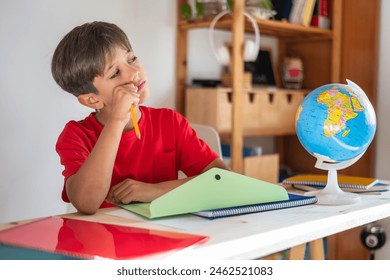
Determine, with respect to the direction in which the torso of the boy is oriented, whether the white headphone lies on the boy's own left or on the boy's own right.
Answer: on the boy's own left

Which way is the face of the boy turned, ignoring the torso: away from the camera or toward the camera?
toward the camera

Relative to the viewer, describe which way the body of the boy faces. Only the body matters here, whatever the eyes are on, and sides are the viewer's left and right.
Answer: facing the viewer and to the right of the viewer

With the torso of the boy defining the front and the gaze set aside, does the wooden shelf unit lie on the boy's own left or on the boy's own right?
on the boy's own left
